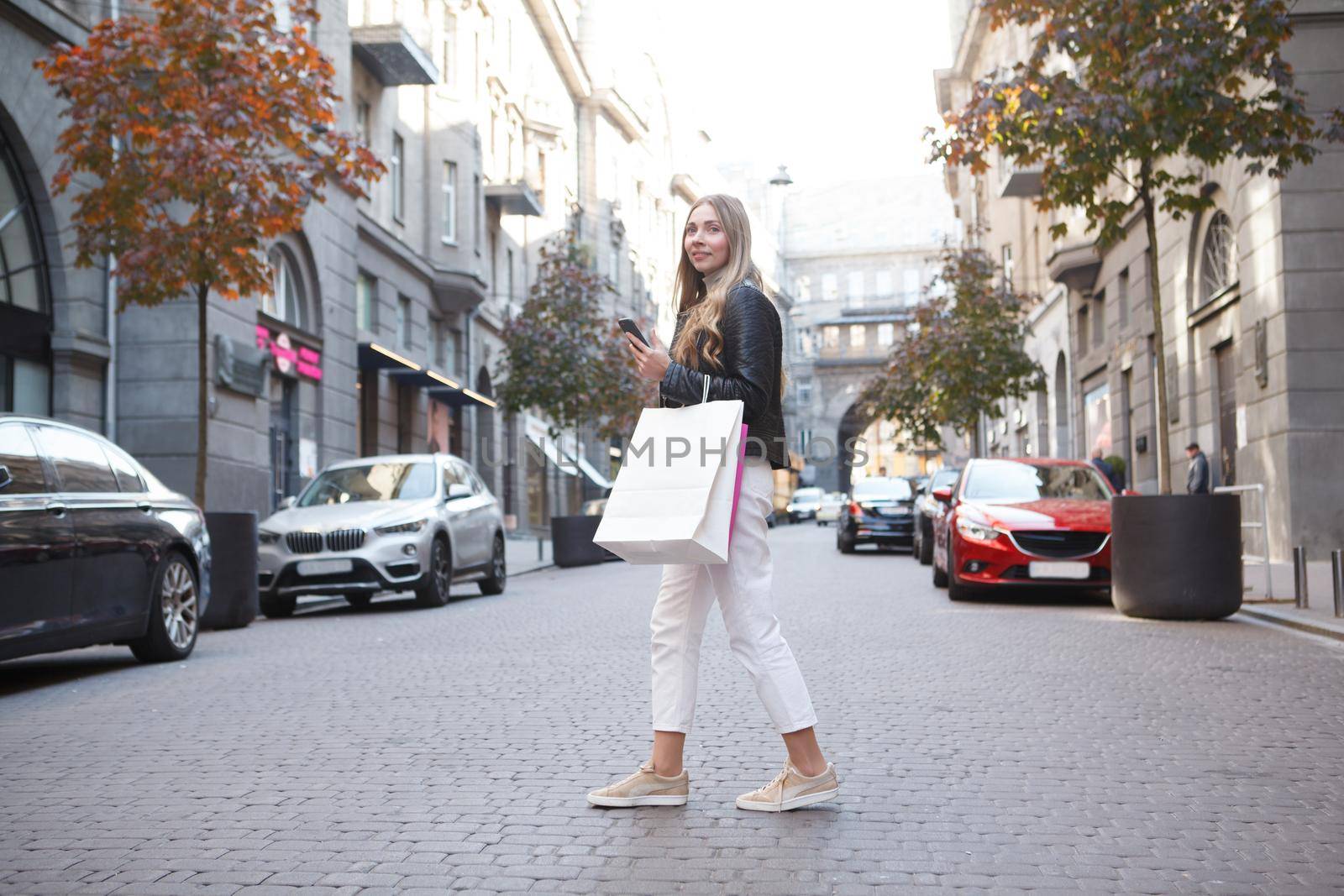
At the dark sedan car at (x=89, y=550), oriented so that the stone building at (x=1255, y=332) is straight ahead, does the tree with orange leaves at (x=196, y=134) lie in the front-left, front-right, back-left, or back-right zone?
front-left

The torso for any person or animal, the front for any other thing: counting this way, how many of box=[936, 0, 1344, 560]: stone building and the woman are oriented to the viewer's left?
2

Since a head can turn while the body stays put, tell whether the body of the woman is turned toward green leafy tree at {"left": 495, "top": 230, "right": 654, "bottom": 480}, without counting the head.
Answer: no

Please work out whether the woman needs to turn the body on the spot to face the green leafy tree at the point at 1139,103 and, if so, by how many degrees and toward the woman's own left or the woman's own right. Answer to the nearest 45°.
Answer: approximately 135° to the woman's own right

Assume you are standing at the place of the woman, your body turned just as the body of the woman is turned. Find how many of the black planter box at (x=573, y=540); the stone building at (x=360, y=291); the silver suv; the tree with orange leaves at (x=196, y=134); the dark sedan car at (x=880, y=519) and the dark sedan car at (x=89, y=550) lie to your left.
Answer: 0

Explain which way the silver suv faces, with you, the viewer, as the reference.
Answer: facing the viewer and to the left of the viewer

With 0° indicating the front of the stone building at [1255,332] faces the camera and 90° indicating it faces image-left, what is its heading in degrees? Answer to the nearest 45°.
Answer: approximately 90°

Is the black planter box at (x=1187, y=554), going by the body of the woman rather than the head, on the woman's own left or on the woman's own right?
on the woman's own right

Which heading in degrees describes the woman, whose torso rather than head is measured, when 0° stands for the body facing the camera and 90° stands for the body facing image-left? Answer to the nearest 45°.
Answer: approximately 90°

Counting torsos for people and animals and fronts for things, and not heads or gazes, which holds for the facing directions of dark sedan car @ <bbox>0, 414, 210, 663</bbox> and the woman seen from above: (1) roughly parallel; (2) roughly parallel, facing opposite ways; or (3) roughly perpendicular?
roughly perpendicular

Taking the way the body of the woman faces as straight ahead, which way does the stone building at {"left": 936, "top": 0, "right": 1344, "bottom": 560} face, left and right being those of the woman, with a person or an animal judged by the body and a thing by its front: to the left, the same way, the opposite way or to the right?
the same way

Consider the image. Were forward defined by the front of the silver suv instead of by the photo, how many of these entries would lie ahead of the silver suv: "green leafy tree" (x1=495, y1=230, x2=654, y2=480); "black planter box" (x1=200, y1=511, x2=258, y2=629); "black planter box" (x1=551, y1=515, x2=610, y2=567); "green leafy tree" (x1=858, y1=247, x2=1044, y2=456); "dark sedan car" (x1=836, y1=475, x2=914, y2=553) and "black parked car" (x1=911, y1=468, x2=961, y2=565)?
1

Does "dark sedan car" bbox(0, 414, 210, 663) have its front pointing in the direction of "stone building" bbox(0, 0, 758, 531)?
no

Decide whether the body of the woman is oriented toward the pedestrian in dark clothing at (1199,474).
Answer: no

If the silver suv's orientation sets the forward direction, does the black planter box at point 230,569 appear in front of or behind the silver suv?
in front

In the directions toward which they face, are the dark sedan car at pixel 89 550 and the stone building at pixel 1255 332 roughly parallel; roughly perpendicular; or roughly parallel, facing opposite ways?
roughly perpendicular
